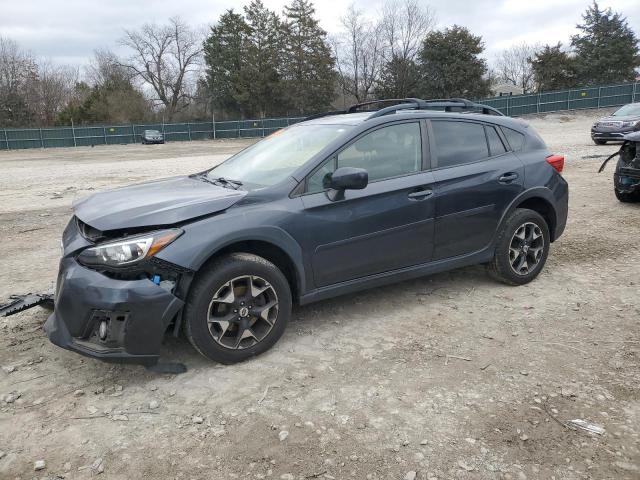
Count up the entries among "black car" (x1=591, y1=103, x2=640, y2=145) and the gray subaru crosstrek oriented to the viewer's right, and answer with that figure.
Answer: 0

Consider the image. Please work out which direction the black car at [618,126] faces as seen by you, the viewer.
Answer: facing the viewer and to the left of the viewer

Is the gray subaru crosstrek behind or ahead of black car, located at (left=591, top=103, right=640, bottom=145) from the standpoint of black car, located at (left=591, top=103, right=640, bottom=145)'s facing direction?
ahead

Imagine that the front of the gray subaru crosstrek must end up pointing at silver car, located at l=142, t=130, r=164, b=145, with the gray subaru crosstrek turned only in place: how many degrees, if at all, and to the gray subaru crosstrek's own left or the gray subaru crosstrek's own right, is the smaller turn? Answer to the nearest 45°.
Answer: approximately 135° to the gray subaru crosstrek's own right

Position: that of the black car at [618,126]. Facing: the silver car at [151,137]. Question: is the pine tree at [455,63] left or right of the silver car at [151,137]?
right

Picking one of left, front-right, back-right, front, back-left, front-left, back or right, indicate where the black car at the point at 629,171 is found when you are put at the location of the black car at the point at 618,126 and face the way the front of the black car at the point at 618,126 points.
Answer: front-left

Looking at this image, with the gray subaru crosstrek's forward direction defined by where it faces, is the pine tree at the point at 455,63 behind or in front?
behind

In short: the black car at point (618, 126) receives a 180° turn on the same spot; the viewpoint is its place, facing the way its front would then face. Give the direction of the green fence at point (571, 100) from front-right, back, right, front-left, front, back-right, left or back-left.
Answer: front-left

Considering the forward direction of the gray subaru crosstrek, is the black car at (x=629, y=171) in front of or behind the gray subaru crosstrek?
behind

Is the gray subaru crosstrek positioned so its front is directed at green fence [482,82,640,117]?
no

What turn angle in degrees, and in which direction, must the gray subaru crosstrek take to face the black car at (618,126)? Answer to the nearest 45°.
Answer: approximately 180°

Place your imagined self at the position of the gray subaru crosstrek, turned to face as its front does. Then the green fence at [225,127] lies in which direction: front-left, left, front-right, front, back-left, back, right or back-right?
back-right

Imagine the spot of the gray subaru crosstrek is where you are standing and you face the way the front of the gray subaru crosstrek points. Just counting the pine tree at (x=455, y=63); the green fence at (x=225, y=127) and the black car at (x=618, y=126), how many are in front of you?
0

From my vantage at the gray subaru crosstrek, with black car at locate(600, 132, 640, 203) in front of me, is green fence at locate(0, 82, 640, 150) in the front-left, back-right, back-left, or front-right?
front-left
